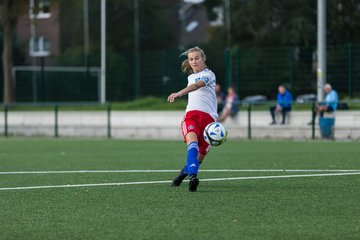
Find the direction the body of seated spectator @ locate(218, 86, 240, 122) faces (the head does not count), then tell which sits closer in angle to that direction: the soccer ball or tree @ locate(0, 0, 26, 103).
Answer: the soccer ball

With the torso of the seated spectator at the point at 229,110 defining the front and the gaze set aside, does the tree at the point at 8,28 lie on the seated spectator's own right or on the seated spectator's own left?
on the seated spectator's own right

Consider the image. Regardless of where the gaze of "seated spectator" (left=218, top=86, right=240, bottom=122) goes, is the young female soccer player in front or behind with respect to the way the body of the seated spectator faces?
in front

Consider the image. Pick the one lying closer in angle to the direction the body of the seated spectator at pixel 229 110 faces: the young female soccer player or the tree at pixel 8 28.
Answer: the young female soccer player

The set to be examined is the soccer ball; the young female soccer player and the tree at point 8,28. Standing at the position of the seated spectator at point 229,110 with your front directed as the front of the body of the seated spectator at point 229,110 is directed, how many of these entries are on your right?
1

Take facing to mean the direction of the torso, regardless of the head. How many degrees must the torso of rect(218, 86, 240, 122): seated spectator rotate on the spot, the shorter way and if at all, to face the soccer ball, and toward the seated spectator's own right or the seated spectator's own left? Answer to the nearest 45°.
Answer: approximately 45° to the seated spectator's own left
